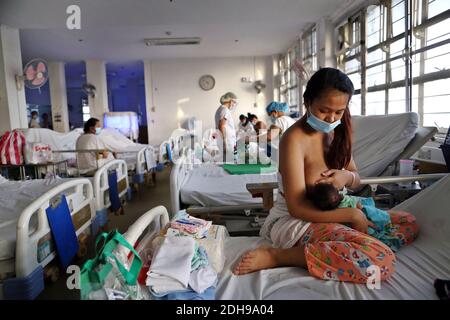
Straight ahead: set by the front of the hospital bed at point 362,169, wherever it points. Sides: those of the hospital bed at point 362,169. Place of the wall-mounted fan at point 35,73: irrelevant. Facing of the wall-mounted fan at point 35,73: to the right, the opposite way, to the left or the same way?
the opposite way

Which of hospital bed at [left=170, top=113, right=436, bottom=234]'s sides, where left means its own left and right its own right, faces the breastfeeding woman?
left

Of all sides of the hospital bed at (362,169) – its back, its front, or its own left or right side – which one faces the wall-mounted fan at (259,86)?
right

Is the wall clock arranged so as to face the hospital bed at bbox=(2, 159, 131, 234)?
yes

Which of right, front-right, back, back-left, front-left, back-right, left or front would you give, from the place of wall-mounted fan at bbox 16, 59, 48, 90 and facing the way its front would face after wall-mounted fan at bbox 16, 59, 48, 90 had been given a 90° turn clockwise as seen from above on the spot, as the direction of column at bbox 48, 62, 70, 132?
back-right

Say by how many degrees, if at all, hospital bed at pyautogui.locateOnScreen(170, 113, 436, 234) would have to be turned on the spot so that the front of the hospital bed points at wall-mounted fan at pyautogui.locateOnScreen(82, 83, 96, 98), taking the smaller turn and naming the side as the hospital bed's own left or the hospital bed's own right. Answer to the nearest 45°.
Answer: approximately 45° to the hospital bed's own right

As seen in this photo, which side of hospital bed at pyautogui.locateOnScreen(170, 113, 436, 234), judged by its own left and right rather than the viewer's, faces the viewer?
left

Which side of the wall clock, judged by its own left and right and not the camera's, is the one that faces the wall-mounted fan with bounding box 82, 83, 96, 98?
right

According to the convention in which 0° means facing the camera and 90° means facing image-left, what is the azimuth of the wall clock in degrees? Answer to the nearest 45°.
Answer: approximately 0°

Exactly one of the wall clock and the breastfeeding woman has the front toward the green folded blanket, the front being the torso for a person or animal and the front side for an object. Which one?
the wall clock

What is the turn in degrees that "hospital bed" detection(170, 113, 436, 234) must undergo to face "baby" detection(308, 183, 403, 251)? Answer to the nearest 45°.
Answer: approximately 90° to its left

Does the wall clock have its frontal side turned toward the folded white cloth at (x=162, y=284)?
yes
